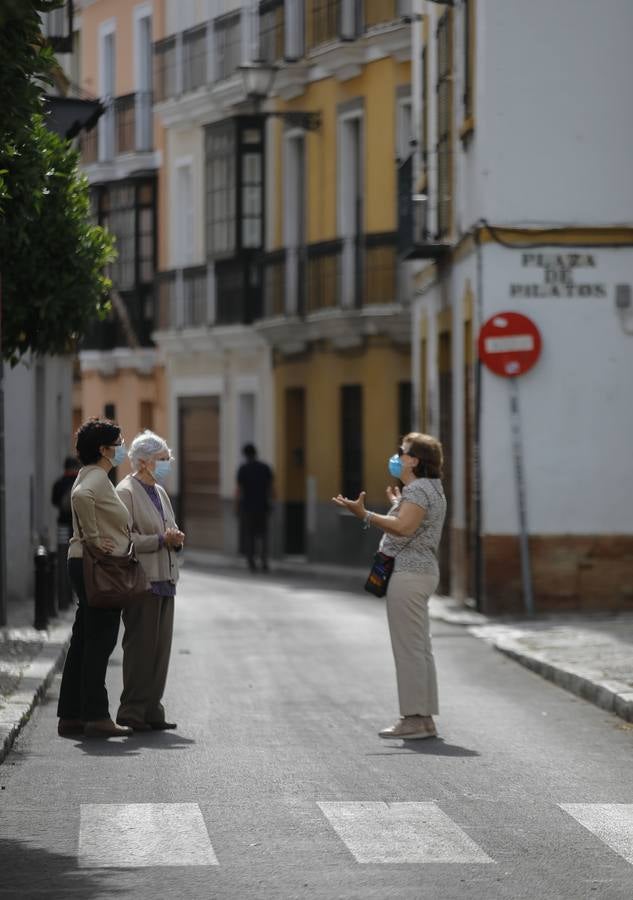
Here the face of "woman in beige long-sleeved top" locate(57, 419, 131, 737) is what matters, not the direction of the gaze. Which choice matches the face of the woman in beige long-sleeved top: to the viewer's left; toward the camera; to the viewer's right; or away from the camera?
to the viewer's right

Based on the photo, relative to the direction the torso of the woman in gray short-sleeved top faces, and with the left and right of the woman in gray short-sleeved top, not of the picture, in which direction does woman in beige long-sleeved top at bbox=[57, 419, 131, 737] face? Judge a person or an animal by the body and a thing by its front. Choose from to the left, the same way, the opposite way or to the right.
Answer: the opposite way

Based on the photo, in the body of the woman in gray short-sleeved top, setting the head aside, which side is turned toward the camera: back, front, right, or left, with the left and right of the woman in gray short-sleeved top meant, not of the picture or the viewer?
left

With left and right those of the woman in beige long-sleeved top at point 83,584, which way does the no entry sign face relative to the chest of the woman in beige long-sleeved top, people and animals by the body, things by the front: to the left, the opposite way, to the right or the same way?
to the right

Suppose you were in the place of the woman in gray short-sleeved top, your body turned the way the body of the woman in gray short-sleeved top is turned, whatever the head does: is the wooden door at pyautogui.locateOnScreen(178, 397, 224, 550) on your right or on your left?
on your right

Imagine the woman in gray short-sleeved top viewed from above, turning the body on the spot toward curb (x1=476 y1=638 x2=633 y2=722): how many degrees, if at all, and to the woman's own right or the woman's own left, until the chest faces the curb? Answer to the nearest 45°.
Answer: approximately 135° to the woman's own right

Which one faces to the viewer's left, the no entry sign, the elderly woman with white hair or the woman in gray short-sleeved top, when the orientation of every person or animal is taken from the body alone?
the woman in gray short-sleeved top

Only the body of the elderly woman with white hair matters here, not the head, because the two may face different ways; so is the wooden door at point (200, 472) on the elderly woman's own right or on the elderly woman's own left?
on the elderly woman's own left

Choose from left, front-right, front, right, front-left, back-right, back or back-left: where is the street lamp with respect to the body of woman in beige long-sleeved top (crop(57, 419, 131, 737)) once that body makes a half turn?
right

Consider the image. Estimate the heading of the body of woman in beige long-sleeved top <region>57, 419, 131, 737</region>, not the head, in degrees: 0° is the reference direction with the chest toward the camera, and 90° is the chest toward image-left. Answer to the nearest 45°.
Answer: approximately 270°

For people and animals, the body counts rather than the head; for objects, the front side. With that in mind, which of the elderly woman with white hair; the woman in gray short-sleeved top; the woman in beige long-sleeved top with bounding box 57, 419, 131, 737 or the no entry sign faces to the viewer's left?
the woman in gray short-sleeved top
